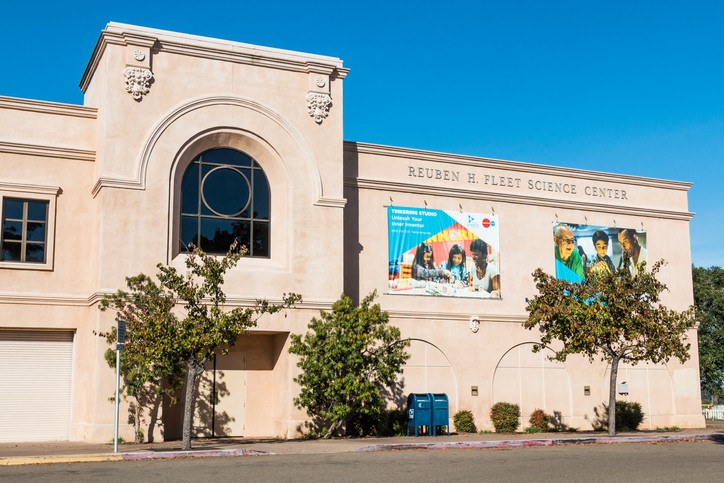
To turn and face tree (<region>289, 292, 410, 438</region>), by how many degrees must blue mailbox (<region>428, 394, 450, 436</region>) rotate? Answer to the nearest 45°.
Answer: approximately 45° to its right

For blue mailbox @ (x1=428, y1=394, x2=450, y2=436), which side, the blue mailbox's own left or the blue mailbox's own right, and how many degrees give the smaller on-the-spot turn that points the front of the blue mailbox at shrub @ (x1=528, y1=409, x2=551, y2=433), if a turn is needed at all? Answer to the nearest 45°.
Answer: approximately 135° to the blue mailbox's own left

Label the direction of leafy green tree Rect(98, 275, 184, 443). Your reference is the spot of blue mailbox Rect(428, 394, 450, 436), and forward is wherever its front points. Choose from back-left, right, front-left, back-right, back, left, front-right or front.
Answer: front-right

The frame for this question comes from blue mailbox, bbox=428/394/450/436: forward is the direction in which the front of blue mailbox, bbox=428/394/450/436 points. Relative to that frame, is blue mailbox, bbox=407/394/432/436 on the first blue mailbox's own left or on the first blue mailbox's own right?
on the first blue mailbox's own right

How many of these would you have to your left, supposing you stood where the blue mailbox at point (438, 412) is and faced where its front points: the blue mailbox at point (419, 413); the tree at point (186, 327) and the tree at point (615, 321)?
1

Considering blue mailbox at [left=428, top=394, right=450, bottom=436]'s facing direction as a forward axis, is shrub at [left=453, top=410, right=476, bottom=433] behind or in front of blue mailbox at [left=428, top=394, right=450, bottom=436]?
behind

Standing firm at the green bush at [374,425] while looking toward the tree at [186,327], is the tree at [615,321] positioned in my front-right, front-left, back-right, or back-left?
back-left

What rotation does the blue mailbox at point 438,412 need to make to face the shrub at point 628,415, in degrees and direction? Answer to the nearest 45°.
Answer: approximately 135° to its left

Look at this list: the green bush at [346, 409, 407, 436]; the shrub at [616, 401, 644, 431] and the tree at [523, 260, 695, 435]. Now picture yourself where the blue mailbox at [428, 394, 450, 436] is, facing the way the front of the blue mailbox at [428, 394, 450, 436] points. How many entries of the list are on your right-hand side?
1

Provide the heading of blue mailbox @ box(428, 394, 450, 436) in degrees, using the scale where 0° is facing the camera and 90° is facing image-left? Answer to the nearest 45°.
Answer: approximately 0°

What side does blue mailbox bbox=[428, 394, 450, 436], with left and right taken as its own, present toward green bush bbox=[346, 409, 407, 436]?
right
